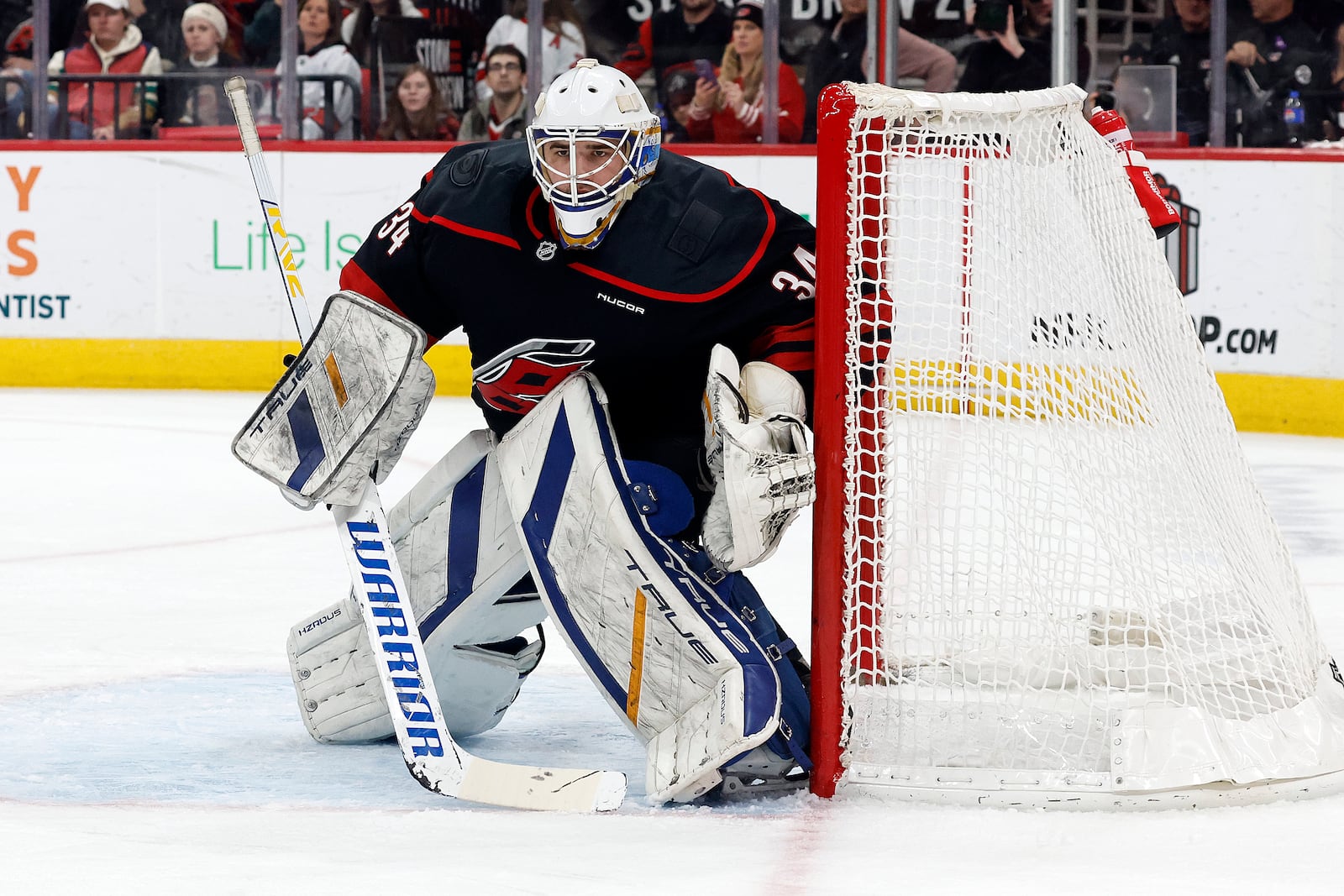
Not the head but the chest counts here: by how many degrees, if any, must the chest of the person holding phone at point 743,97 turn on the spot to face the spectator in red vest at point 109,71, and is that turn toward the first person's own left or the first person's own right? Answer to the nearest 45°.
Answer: approximately 45° to the first person's own right

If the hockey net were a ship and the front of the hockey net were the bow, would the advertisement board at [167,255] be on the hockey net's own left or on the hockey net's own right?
on the hockey net's own right

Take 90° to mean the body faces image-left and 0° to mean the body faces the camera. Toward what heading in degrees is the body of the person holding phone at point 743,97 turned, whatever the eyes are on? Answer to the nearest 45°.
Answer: approximately 45°

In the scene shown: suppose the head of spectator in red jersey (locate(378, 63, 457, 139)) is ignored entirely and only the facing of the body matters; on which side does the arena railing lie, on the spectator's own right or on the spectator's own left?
on the spectator's own right

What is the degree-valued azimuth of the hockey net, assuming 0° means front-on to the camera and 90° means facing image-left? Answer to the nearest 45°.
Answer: approximately 90°

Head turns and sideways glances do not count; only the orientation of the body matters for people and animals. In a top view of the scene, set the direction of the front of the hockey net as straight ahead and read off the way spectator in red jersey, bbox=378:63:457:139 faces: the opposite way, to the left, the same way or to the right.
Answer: to the left

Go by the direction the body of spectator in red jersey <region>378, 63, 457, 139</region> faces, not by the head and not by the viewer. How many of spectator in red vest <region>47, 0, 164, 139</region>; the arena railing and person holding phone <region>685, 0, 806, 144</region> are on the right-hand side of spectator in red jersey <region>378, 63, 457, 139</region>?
2

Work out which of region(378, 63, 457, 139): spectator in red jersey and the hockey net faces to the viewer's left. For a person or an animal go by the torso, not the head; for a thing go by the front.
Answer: the hockey net
